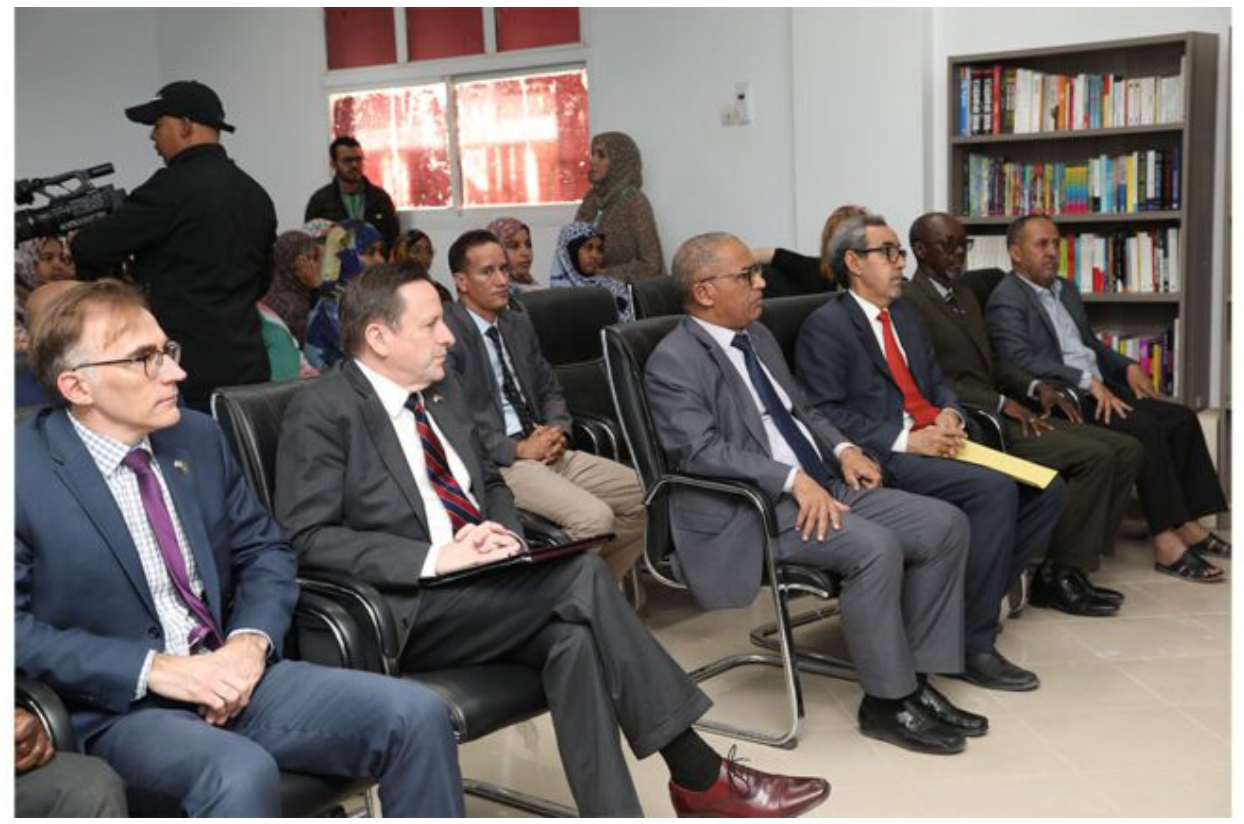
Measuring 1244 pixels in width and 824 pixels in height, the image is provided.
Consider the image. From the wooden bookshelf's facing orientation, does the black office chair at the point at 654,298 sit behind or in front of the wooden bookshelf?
in front

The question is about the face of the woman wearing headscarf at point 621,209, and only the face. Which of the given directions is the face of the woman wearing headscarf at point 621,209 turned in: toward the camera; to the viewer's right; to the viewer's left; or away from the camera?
to the viewer's left

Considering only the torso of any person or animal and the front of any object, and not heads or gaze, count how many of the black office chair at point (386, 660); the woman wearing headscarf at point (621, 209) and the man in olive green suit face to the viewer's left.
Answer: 1

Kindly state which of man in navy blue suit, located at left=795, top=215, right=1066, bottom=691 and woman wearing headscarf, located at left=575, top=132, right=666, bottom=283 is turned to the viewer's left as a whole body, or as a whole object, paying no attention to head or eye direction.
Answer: the woman wearing headscarf

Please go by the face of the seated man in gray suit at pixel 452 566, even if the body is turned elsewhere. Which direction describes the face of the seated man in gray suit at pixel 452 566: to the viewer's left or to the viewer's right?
to the viewer's right

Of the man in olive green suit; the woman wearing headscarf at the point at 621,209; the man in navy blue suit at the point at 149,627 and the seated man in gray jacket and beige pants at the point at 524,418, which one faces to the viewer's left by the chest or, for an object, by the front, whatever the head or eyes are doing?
the woman wearing headscarf

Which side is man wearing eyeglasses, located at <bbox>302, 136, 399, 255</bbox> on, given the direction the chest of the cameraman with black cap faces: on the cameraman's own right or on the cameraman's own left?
on the cameraman's own right

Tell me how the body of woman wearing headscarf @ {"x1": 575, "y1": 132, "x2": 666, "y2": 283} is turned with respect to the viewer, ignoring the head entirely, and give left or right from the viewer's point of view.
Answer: facing to the left of the viewer

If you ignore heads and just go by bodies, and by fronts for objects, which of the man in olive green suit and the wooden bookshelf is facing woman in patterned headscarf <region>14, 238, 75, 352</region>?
the wooden bookshelf
